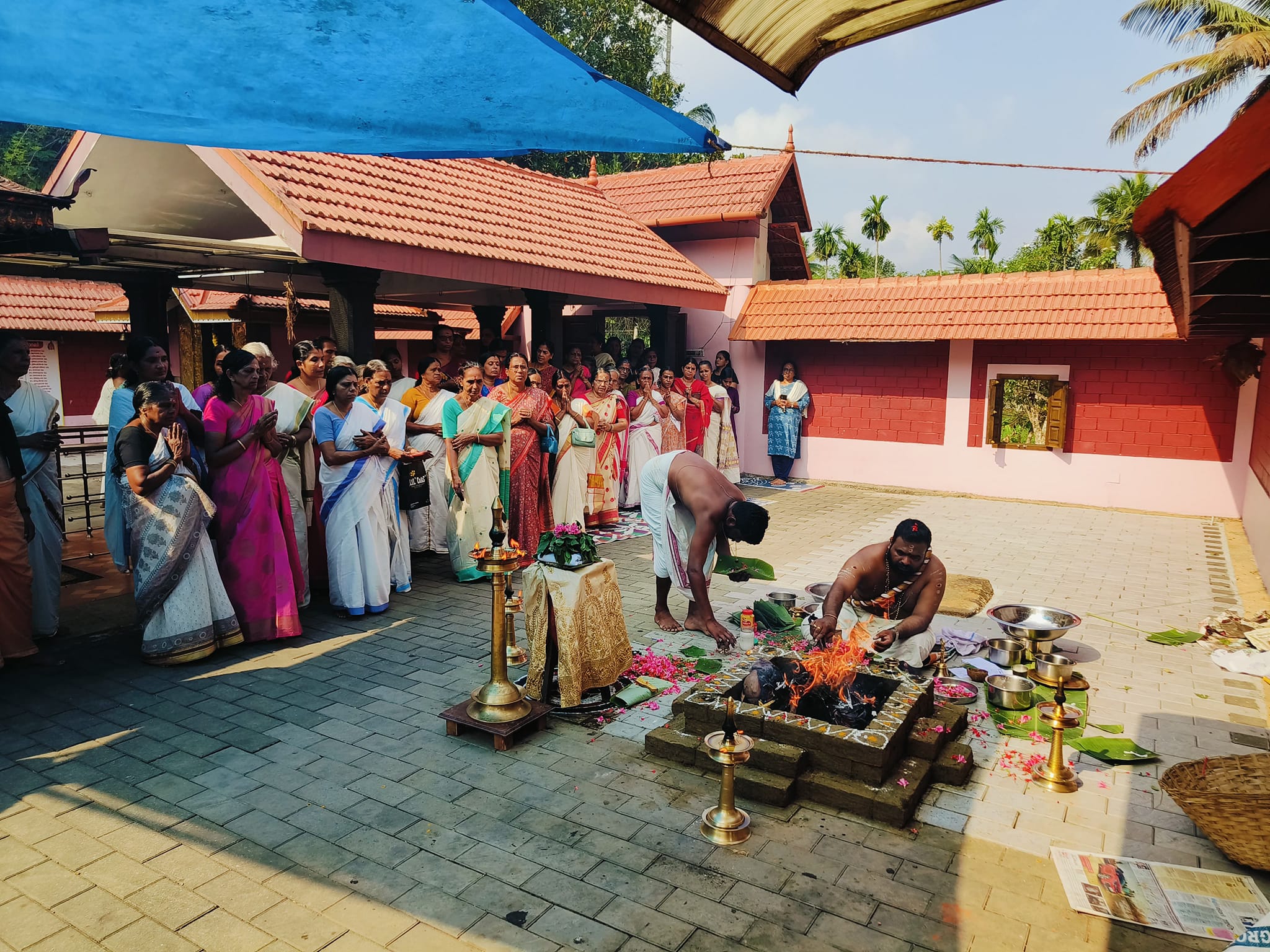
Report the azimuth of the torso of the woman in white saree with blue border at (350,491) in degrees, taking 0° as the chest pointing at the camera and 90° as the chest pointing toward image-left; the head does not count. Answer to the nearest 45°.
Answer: approximately 315°

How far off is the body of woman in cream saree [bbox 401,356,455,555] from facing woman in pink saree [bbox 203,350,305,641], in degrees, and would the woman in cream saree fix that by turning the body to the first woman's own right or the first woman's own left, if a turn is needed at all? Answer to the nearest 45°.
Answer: approximately 90° to the first woman's own right

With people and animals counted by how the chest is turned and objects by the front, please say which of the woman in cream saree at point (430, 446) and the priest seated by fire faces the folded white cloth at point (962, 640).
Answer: the woman in cream saree

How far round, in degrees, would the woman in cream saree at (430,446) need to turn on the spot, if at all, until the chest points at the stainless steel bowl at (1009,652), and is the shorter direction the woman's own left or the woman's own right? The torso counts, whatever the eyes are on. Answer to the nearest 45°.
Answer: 0° — they already face it

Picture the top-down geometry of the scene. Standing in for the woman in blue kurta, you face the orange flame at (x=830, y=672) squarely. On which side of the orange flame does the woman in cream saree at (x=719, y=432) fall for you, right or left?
right

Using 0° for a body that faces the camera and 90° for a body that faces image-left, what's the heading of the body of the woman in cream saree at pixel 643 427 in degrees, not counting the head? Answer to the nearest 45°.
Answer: approximately 0°

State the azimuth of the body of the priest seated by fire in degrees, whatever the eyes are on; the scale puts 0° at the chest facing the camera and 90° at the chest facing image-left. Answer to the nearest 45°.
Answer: approximately 45°

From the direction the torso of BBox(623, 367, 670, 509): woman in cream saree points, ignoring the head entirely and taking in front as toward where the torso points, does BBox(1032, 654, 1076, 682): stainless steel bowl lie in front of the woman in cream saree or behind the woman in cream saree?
in front

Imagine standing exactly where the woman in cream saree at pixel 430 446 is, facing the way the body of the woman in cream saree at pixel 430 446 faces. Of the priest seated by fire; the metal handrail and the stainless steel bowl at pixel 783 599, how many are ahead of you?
2
